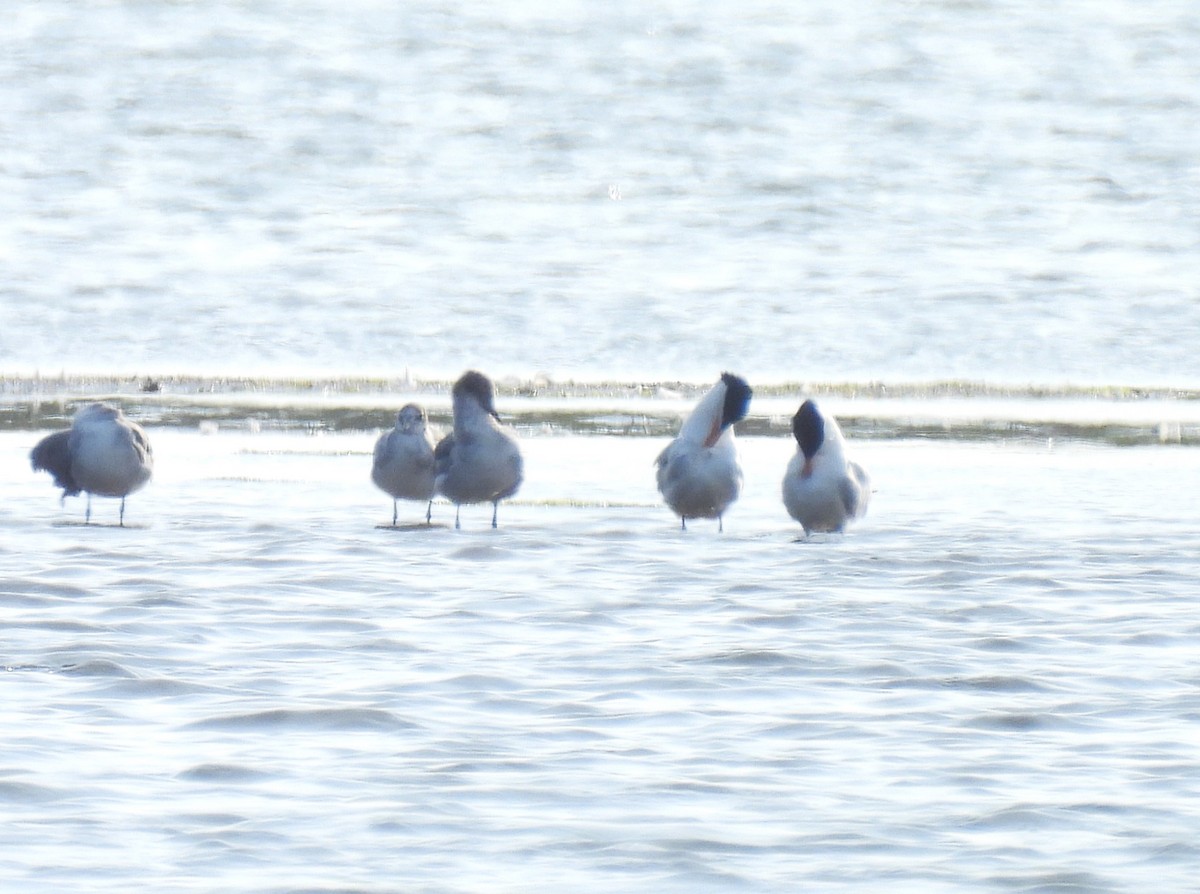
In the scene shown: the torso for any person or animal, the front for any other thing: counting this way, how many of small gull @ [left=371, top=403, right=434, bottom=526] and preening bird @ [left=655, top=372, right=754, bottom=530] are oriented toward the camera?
2

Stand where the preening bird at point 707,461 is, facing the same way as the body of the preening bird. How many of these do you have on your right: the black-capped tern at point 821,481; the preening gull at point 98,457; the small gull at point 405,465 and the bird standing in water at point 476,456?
3

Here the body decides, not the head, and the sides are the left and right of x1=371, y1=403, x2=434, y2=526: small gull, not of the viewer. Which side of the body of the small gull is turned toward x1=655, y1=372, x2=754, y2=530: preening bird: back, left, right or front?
left

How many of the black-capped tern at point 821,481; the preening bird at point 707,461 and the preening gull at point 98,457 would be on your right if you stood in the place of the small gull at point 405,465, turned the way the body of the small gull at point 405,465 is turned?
1

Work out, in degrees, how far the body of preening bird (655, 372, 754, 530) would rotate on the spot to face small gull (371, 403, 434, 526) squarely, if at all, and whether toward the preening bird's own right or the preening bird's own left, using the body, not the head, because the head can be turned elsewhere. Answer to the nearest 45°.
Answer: approximately 90° to the preening bird's own right

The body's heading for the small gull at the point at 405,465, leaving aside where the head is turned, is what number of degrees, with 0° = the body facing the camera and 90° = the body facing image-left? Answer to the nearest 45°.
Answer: approximately 0°

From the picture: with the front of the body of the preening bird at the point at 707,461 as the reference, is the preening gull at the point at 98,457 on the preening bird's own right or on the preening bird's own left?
on the preening bird's own right

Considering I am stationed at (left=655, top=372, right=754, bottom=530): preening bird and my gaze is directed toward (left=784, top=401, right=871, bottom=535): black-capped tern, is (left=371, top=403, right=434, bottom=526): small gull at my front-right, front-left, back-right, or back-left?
back-right

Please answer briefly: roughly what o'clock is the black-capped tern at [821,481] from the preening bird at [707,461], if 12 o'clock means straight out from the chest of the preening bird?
The black-capped tern is roughly at 10 o'clock from the preening bird.

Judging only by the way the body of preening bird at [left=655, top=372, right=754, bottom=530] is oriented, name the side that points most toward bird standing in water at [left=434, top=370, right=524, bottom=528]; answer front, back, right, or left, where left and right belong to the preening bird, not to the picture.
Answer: right
